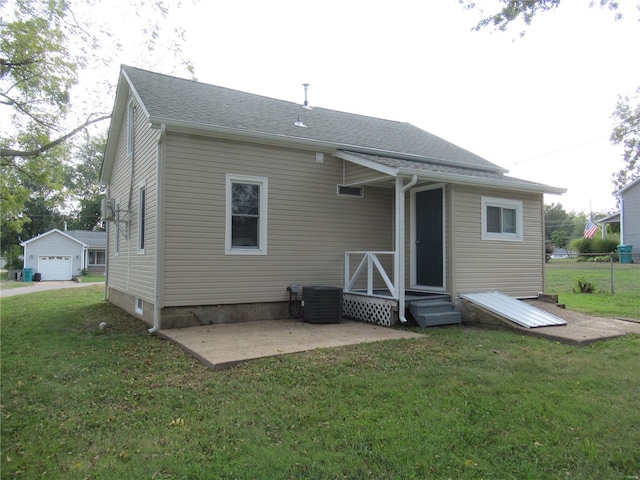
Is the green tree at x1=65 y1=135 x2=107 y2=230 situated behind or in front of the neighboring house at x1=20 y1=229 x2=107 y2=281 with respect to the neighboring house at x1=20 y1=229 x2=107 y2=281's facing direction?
behind

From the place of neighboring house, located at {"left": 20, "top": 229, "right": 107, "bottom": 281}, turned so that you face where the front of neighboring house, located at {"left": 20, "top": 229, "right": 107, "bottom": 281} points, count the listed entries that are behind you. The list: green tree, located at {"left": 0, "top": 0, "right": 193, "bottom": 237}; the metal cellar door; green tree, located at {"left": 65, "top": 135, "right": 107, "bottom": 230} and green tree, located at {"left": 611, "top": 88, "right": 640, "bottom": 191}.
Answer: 1

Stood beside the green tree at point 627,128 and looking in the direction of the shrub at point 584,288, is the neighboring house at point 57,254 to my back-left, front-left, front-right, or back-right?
front-right

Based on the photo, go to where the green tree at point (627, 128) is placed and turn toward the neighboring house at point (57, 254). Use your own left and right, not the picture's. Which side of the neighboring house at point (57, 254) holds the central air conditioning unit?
left

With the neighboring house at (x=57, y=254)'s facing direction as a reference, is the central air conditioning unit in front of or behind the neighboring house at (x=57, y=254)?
in front

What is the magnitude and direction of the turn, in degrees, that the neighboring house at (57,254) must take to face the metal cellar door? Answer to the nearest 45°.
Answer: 0° — it already faces it

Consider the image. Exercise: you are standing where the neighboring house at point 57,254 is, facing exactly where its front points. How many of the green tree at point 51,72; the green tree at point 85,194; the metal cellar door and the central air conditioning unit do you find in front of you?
3

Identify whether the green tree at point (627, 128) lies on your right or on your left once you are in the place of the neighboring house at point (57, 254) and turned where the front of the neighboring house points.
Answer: on your left

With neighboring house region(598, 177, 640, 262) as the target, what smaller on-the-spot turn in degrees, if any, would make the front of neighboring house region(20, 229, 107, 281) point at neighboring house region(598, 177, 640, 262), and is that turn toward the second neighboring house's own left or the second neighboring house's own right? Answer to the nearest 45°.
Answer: approximately 45° to the second neighboring house's own left

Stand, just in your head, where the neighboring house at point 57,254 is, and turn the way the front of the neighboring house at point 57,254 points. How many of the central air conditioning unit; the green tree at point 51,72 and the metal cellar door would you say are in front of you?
3

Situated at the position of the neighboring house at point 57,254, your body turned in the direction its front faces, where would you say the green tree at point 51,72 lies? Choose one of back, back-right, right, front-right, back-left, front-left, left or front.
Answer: front

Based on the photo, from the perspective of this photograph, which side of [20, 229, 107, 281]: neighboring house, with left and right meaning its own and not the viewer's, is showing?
front

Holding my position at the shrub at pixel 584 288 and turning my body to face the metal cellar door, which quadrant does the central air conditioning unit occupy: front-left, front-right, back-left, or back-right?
front-right
